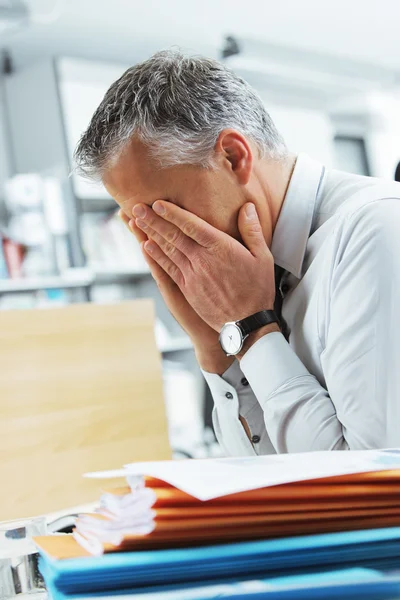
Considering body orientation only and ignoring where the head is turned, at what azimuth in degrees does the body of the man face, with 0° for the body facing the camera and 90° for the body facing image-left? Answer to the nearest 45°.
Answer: approximately 90°

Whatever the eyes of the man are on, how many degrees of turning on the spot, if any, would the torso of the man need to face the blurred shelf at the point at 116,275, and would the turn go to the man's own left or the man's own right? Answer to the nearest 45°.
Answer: approximately 90° to the man's own right

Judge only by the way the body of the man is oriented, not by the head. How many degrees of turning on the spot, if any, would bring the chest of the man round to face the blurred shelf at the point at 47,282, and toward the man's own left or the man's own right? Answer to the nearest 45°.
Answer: approximately 90° to the man's own right

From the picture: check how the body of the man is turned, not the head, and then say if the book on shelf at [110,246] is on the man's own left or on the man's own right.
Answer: on the man's own right

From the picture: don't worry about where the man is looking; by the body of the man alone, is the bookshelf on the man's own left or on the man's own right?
on the man's own right

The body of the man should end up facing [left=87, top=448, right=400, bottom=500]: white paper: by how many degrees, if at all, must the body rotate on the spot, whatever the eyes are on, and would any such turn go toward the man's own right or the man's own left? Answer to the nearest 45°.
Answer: approximately 90° to the man's own left
